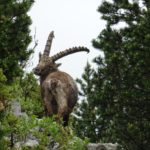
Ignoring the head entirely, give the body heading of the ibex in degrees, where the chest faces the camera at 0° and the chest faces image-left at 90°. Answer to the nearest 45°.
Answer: approximately 180°
